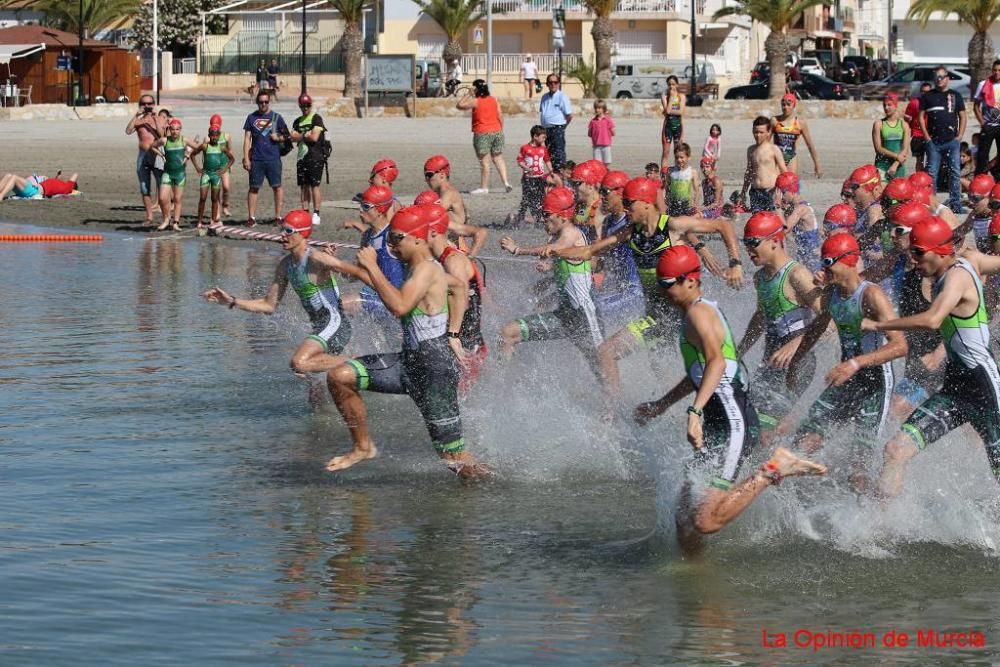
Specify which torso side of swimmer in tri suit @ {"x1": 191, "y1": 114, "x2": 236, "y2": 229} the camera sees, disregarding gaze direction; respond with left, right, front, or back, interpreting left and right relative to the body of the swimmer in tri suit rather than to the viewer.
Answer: front

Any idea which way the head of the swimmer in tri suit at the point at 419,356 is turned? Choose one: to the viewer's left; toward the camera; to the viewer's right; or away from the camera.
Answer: to the viewer's left

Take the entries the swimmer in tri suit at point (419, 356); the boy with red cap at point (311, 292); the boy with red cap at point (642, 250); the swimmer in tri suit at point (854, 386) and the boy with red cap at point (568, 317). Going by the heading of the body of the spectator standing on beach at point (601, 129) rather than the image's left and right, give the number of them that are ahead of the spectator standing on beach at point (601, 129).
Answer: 5

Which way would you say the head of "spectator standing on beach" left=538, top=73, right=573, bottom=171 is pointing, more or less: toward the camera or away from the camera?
toward the camera

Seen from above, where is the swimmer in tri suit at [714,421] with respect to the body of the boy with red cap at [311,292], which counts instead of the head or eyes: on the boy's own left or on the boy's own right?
on the boy's own left

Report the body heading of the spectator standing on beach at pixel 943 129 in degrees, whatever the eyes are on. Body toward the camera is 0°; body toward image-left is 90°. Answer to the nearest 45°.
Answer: approximately 0°

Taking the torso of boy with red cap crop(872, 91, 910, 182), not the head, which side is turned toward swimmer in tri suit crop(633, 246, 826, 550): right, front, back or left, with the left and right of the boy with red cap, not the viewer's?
front

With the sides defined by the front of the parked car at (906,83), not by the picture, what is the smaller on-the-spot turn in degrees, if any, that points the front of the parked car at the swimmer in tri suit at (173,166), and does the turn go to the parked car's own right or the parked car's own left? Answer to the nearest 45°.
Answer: approximately 90° to the parked car's own left

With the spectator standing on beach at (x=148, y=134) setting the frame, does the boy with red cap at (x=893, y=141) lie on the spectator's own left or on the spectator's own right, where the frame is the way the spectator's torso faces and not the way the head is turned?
on the spectator's own left

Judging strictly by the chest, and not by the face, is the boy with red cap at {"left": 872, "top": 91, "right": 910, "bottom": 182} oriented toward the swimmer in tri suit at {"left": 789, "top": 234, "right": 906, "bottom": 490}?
yes

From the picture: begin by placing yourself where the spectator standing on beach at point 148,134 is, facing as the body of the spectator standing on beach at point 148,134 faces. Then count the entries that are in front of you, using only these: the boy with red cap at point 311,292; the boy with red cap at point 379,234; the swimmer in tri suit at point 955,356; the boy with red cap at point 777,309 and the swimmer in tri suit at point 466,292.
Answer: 5

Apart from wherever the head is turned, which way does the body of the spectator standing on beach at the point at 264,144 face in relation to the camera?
toward the camera

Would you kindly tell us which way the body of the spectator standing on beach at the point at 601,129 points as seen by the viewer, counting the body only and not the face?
toward the camera

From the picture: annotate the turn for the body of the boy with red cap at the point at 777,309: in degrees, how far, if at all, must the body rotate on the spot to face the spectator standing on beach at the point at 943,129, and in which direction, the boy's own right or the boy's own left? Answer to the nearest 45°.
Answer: approximately 135° to the boy's own right

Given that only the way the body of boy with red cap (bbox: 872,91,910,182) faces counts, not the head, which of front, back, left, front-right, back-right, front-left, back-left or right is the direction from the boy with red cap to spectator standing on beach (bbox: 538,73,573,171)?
back-right

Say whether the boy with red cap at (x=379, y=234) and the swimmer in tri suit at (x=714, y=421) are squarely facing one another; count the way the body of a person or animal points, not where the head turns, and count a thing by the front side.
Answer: no
